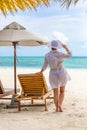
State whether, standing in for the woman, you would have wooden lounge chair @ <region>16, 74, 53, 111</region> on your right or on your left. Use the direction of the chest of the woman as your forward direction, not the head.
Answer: on your left

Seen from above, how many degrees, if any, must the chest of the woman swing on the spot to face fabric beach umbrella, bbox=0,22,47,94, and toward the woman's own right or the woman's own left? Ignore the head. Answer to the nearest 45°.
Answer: approximately 45° to the woman's own left

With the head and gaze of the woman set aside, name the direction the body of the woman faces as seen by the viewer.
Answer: away from the camera
